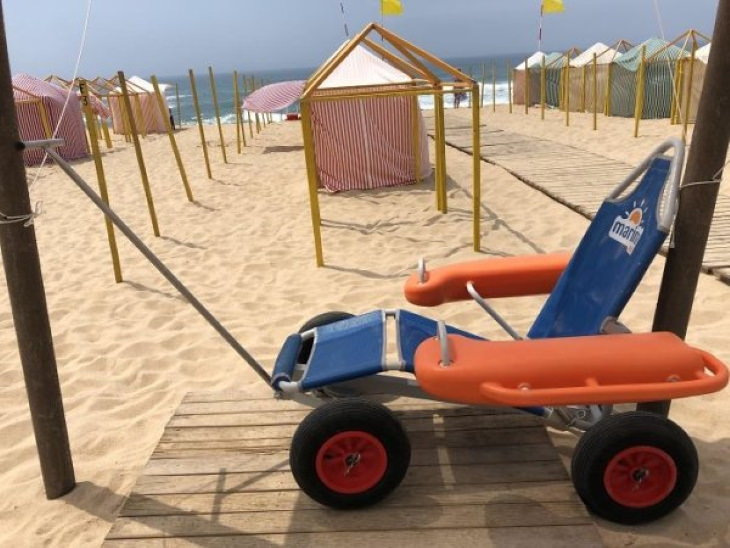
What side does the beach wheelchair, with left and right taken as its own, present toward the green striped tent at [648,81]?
right

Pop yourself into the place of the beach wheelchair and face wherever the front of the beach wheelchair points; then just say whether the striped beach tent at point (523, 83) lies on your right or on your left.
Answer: on your right

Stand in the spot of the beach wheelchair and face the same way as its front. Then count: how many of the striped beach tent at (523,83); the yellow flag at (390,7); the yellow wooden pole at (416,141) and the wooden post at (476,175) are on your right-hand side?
4

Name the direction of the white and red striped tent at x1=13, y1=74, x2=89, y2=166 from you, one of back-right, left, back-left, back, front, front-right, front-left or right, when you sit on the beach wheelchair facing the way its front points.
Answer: front-right

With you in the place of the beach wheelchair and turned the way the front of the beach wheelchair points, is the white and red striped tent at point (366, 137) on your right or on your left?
on your right

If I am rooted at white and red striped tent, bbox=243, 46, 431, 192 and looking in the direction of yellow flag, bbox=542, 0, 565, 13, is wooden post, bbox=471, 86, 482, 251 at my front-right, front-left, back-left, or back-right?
back-right

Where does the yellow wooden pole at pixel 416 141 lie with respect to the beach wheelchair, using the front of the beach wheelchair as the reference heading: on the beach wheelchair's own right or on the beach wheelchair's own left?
on the beach wheelchair's own right

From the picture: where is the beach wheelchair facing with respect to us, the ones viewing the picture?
facing to the left of the viewer

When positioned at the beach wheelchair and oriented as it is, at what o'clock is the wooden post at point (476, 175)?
The wooden post is roughly at 3 o'clock from the beach wheelchair.

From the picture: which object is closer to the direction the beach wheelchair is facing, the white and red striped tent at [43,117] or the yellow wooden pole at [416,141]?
the white and red striped tent

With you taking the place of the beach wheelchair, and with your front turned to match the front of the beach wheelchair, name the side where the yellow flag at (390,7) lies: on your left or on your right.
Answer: on your right

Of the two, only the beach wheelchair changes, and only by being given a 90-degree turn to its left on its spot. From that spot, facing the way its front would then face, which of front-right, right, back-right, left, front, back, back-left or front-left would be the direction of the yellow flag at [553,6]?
back
